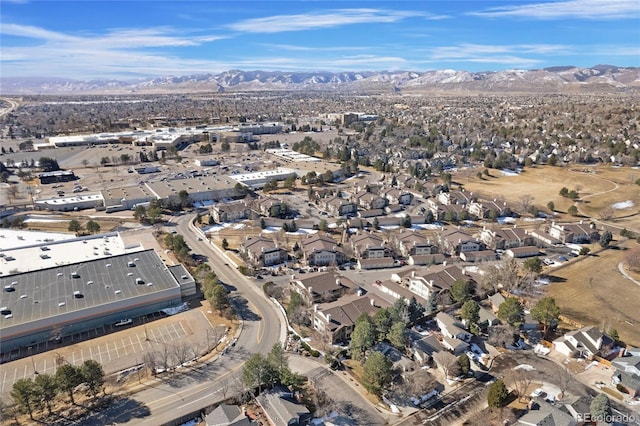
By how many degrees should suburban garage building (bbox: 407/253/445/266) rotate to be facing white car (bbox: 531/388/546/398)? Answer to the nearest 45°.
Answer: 0° — it already faces it

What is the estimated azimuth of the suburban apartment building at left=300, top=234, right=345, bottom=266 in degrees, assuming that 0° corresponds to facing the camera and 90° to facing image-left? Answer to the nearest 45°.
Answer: approximately 0°

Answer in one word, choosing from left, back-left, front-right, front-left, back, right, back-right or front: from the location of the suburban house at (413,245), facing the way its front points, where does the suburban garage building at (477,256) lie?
left

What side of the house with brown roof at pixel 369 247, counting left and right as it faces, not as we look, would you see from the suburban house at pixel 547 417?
front

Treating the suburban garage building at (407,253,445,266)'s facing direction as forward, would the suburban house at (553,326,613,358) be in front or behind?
in front

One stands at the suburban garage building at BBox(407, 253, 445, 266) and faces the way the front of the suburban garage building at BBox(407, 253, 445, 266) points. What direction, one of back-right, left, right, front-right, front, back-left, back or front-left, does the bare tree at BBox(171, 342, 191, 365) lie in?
front-right

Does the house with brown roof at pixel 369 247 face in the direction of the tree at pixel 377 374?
yes

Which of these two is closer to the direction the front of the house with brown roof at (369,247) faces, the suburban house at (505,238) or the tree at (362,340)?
the tree

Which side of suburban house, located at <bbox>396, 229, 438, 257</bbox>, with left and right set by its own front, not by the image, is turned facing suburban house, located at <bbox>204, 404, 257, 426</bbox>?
front

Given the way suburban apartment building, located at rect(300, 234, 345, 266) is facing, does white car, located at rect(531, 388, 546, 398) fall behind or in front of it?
in front
